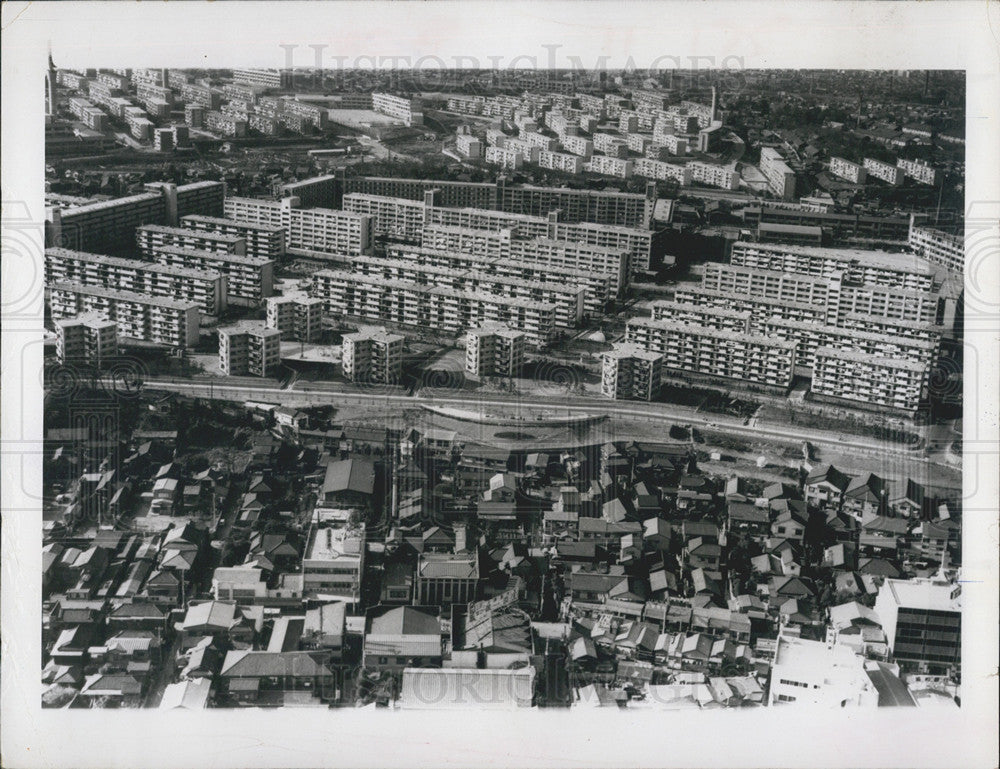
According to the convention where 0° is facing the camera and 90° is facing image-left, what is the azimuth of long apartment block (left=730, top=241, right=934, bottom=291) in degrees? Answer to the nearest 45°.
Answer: approximately 0°

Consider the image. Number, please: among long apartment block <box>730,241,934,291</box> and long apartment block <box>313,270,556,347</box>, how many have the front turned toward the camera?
2

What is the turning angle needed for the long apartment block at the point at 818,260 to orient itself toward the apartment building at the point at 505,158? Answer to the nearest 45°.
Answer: approximately 90° to its right

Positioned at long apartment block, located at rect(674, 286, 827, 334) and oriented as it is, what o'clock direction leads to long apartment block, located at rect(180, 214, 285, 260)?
long apartment block, located at rect(180, 214, 285, 260) is roughly at 3 o'clock from long apartment block, located at rect(674, 286, 827, 334).

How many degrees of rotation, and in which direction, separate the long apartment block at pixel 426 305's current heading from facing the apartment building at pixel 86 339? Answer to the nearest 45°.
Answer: approximately 90° to its right

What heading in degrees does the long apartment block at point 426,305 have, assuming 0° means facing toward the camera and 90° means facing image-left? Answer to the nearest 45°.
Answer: approximately 0°

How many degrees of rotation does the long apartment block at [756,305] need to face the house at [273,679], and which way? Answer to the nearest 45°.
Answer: approximately 45° to its right

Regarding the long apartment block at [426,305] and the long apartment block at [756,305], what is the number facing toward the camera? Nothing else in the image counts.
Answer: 2

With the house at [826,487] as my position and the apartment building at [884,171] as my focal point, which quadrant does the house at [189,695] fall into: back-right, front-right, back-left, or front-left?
back-left
